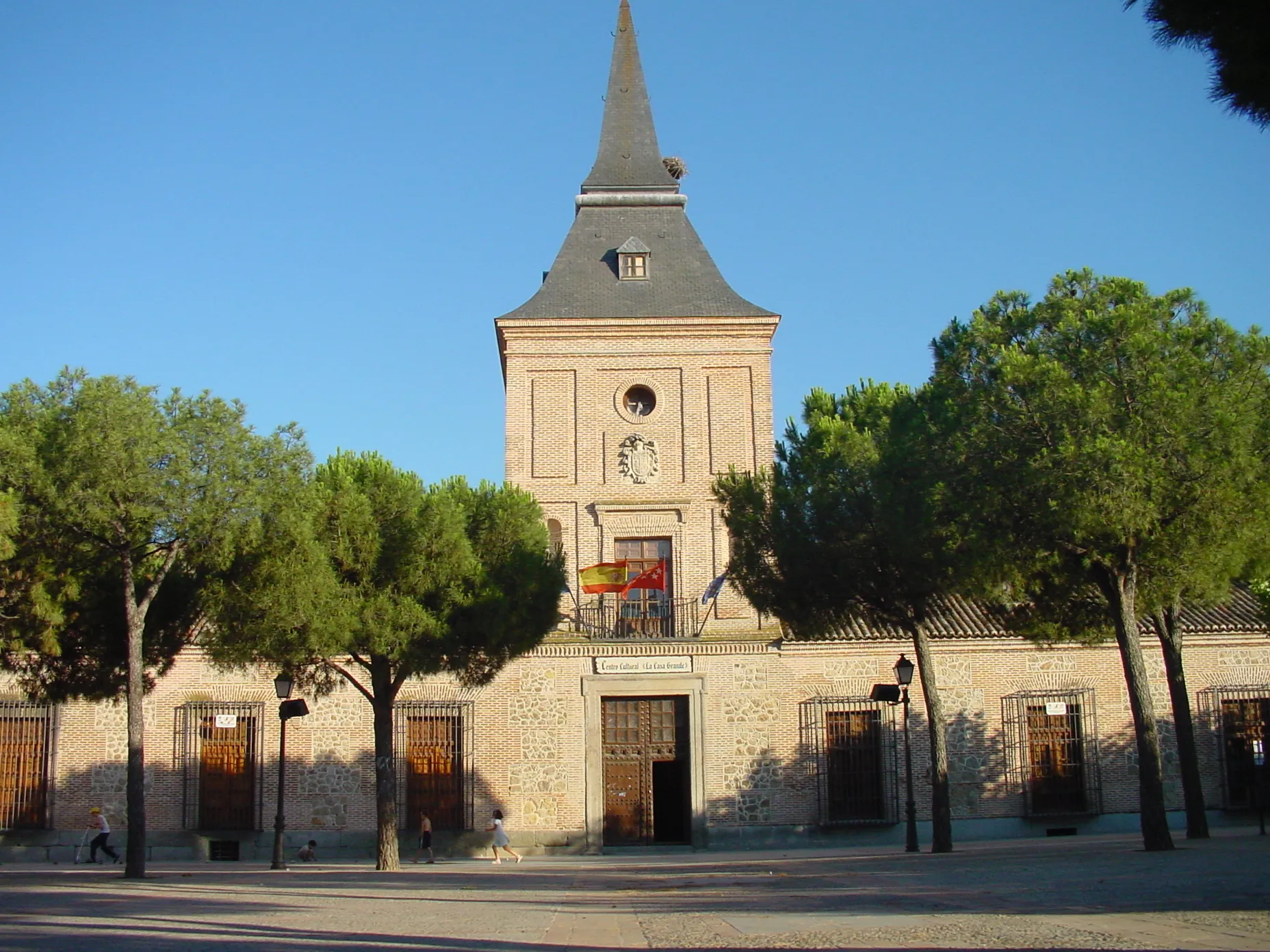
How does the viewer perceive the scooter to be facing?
facing to the left of the viewer

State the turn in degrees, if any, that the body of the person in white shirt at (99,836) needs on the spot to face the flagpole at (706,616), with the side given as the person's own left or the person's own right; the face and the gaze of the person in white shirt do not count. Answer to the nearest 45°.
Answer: approximately 180°

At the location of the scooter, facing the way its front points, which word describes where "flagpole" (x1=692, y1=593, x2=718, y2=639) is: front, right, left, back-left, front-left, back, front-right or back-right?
back

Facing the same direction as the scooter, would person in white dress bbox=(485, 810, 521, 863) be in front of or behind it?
behind

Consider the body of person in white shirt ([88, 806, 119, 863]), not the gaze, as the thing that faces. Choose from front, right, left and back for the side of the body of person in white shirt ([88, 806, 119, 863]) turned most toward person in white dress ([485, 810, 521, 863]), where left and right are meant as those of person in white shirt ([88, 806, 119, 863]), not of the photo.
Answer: back

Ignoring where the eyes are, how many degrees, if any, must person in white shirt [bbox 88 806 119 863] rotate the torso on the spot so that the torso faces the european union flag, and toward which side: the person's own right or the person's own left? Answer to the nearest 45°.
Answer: approximately 180°

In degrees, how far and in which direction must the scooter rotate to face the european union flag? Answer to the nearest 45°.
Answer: approximately 180°

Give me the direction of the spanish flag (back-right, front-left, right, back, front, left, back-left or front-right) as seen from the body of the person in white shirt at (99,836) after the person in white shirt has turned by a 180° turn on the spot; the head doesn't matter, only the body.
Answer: front

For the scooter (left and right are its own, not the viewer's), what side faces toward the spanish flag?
back

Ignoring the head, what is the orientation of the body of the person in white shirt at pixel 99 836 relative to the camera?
to the viewer's left
